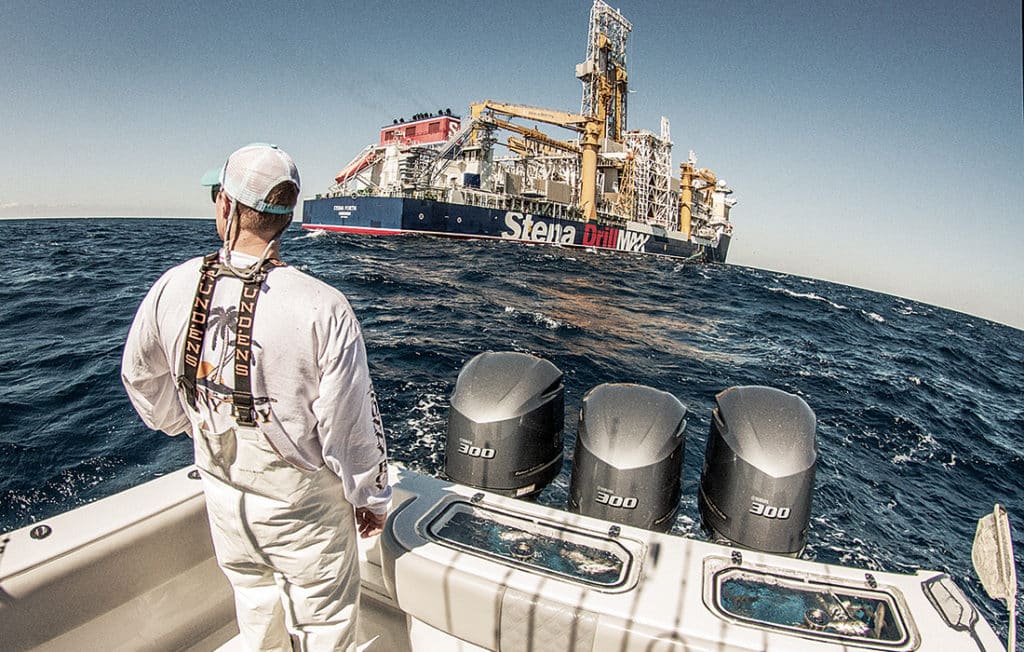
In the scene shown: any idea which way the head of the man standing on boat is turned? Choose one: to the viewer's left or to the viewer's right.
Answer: to the viewer's left

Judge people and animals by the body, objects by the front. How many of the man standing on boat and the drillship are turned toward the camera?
0

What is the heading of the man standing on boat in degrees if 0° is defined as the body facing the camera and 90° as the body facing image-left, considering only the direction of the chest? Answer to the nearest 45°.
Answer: approximately 180°

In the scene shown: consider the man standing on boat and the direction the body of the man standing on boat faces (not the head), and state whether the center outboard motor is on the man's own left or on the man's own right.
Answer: on the man's own right

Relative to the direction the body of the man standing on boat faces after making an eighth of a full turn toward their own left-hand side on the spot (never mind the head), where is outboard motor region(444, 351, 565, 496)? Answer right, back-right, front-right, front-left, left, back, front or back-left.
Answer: right
